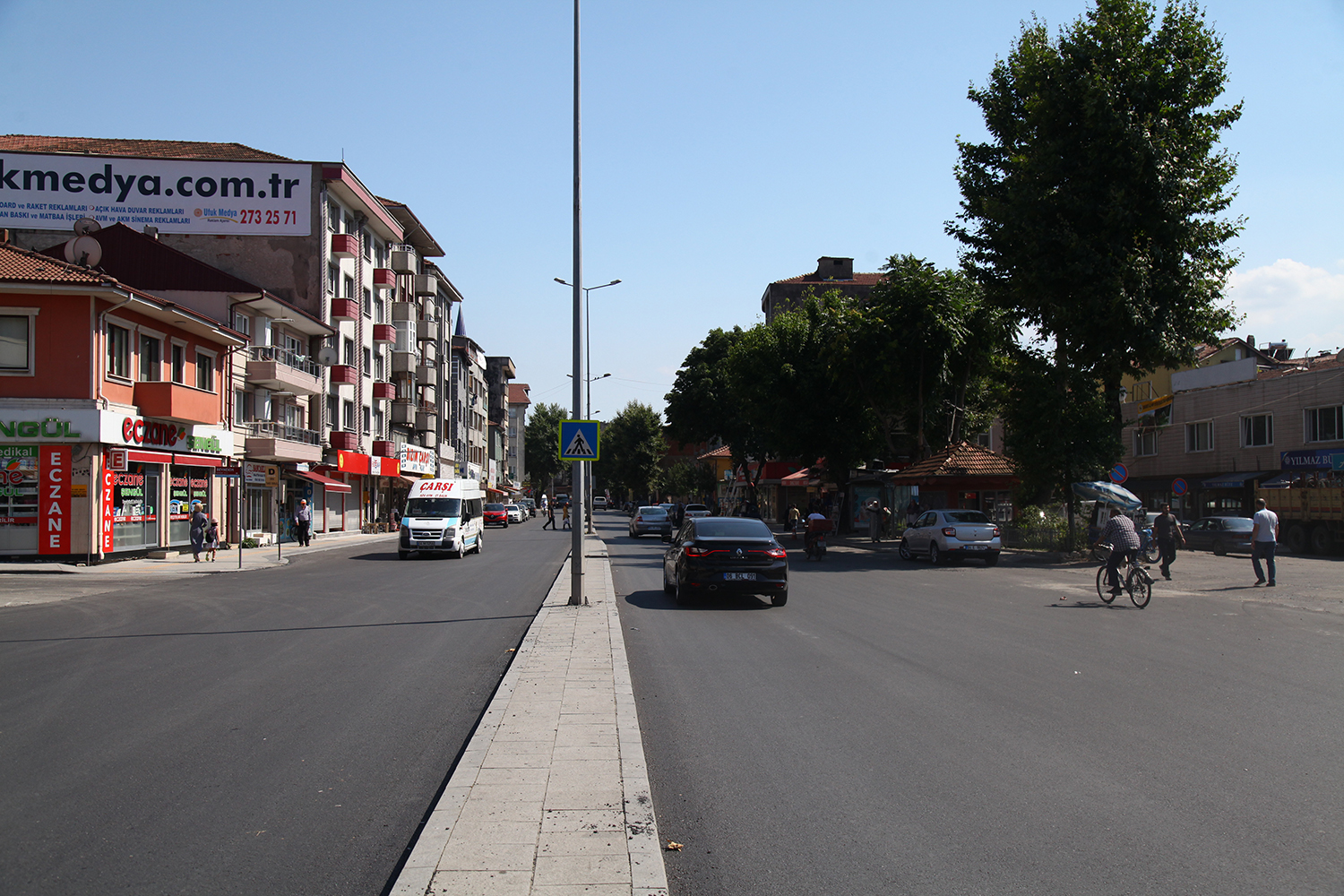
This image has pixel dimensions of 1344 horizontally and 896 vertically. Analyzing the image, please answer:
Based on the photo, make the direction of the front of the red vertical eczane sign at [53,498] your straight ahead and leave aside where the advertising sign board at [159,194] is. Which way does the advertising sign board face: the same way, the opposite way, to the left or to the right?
the same way

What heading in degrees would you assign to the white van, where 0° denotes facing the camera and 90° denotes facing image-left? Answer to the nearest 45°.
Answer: approximately 45°

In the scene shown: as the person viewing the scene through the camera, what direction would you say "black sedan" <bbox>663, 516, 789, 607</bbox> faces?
facing away from the viewer

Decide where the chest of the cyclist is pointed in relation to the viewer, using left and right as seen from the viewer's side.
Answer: facing away from the viewer and to the left of the viewer

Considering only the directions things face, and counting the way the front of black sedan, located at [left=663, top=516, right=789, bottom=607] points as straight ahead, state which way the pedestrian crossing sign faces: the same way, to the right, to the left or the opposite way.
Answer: the opposite way

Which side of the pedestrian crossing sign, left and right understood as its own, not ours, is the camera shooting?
front

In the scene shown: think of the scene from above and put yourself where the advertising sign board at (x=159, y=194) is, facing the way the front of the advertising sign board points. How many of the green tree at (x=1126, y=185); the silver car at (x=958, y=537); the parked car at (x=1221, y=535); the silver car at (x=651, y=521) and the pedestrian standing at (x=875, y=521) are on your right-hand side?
0

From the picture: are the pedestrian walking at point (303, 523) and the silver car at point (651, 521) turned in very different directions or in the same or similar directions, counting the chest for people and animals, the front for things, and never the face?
very different directions

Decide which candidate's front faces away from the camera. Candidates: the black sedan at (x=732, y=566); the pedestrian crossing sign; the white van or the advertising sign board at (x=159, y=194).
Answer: the black sedan

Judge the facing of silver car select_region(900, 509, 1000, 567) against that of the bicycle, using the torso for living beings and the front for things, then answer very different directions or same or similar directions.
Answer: same or similar directions

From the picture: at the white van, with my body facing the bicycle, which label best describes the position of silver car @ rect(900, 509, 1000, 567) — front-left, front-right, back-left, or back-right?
front-left

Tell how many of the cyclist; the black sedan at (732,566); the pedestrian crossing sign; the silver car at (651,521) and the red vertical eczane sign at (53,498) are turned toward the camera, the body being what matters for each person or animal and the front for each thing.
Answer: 2

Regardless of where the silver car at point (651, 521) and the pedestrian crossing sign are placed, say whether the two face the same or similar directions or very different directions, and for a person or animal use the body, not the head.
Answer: very different directions

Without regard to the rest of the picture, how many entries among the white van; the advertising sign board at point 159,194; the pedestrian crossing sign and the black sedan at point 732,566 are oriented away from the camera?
1
